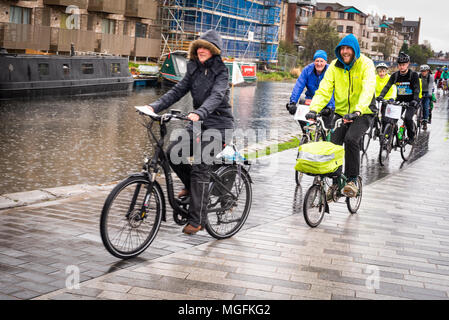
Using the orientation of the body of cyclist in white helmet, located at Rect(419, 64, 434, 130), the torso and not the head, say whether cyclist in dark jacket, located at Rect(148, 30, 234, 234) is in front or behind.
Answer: in front

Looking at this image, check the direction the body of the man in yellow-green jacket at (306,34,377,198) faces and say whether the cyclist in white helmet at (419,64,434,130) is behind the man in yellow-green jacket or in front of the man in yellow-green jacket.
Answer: behind

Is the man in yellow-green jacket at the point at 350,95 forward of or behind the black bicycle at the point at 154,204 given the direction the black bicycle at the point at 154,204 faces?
behind

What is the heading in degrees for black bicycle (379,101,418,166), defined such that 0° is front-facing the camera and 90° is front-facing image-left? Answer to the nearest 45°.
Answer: approximately 45°

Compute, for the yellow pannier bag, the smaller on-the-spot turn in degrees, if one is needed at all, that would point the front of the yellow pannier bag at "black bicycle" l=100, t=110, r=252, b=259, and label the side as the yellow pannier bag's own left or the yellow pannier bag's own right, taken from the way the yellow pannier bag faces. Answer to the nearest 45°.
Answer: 0° — it already faces it

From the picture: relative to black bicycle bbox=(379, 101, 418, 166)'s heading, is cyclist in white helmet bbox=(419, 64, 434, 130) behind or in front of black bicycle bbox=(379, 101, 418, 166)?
behind

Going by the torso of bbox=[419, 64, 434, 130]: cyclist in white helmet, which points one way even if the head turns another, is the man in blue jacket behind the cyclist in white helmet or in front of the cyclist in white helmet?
in front

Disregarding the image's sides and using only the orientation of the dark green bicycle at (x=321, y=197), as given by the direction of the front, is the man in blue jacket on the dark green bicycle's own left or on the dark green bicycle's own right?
on the dark green bicycle's own right
